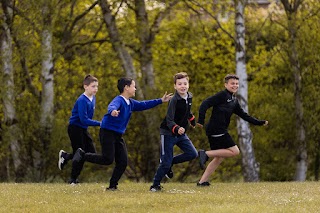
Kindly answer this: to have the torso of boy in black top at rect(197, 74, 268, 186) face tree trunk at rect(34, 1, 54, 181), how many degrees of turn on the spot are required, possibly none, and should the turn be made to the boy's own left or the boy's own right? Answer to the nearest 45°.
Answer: approximately 180°

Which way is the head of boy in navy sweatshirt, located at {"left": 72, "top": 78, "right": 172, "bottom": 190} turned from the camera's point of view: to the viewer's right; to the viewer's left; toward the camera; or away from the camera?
to the viewer's right

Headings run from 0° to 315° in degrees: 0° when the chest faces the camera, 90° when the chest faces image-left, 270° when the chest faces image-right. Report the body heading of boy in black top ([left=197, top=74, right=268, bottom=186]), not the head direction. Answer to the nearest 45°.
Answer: approximately 315°

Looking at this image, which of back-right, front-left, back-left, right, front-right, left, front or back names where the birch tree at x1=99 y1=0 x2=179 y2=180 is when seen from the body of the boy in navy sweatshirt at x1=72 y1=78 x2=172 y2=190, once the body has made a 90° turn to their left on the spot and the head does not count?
front-left

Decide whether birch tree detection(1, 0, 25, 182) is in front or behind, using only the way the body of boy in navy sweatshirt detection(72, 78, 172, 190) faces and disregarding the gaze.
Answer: behind

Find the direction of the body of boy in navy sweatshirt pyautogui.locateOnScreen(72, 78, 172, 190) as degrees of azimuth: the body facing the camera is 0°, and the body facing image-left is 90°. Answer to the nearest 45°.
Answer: approximately 315°

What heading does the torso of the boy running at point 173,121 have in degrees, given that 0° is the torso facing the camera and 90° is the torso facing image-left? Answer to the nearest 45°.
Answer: approximately 315°

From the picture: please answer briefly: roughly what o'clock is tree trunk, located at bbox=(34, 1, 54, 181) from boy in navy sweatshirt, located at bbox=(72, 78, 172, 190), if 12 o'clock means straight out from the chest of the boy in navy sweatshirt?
The tree trunk is roughly at 7 o'clock from the boy in navy sweatshirt.
